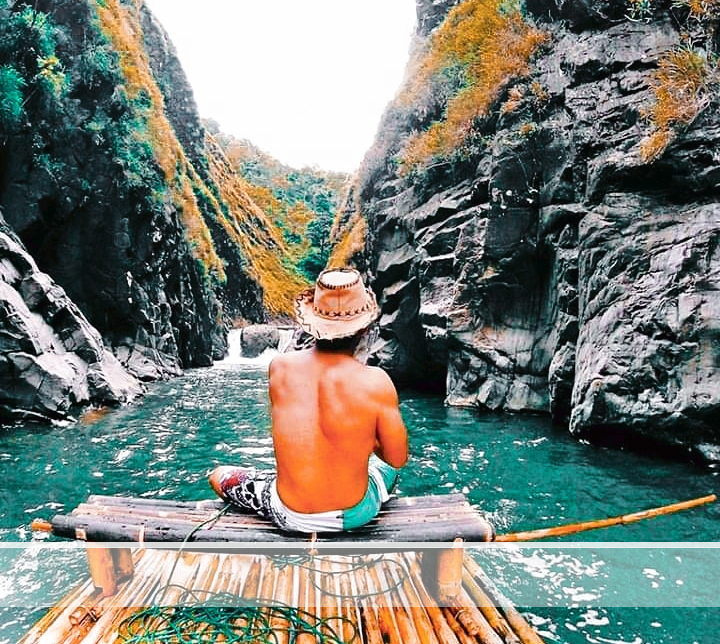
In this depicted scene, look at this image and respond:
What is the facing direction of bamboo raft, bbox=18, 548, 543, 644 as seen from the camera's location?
facing away from the viewer
